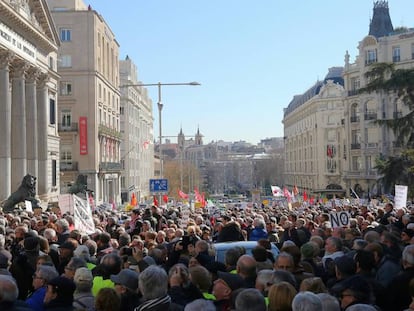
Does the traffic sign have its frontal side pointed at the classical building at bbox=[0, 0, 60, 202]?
no

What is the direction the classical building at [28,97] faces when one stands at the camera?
facing the viewer and to the right of the viewer

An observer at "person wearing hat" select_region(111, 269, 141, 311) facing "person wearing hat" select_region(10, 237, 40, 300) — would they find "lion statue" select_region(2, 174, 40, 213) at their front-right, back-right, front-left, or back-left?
front-right

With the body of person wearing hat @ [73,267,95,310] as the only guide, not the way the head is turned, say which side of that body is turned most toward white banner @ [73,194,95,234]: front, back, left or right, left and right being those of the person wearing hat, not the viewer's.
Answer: front

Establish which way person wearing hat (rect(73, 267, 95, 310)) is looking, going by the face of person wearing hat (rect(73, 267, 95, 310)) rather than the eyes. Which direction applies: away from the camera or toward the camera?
away from the camera

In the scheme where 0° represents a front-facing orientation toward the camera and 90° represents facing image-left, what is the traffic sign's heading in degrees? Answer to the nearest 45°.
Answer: approximately 0°

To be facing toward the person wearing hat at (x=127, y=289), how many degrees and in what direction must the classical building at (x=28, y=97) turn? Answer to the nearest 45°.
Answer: approximately 45° to its right

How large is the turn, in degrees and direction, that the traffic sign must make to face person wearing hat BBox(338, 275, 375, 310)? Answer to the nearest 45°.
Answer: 0° — it already faces them

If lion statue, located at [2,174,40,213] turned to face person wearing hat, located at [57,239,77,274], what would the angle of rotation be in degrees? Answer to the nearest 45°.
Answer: approximately 90° to its right

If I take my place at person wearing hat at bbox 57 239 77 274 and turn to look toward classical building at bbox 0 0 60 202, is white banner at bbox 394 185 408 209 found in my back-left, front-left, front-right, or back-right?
front-right

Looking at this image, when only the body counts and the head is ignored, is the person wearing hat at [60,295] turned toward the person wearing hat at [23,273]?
no

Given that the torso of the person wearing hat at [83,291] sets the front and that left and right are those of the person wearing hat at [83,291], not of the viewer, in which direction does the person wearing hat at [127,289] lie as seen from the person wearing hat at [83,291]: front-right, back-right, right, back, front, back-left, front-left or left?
right
